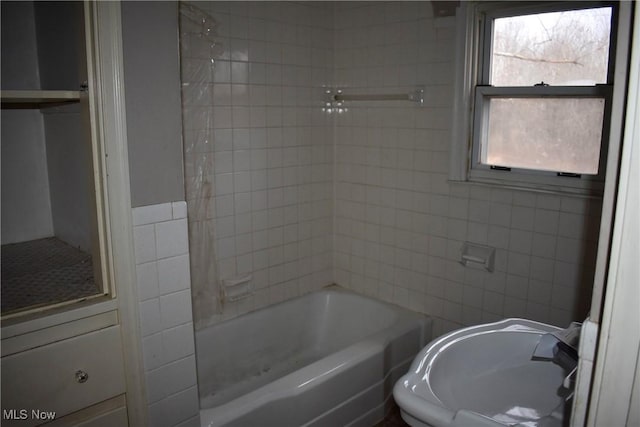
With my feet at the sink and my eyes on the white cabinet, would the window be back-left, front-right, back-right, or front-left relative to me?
back-right

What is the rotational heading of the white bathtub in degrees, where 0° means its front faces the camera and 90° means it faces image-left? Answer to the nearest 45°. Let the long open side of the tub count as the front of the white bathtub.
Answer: approximately 315°

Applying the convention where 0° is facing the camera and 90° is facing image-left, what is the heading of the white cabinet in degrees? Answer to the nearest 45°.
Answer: approximately 315°

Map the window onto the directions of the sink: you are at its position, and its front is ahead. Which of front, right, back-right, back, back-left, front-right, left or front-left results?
back-right

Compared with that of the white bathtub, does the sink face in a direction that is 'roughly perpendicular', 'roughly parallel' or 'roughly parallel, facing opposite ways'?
roughly perpendicular

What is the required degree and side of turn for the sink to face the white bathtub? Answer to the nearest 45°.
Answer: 0° — it already faces it

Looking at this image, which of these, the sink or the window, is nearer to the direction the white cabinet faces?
the sink

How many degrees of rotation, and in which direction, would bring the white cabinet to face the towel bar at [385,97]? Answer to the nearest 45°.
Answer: approximately 90° to its left

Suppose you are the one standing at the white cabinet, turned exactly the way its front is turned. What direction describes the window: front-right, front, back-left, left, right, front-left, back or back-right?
front-left

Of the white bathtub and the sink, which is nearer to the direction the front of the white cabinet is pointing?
the sink
